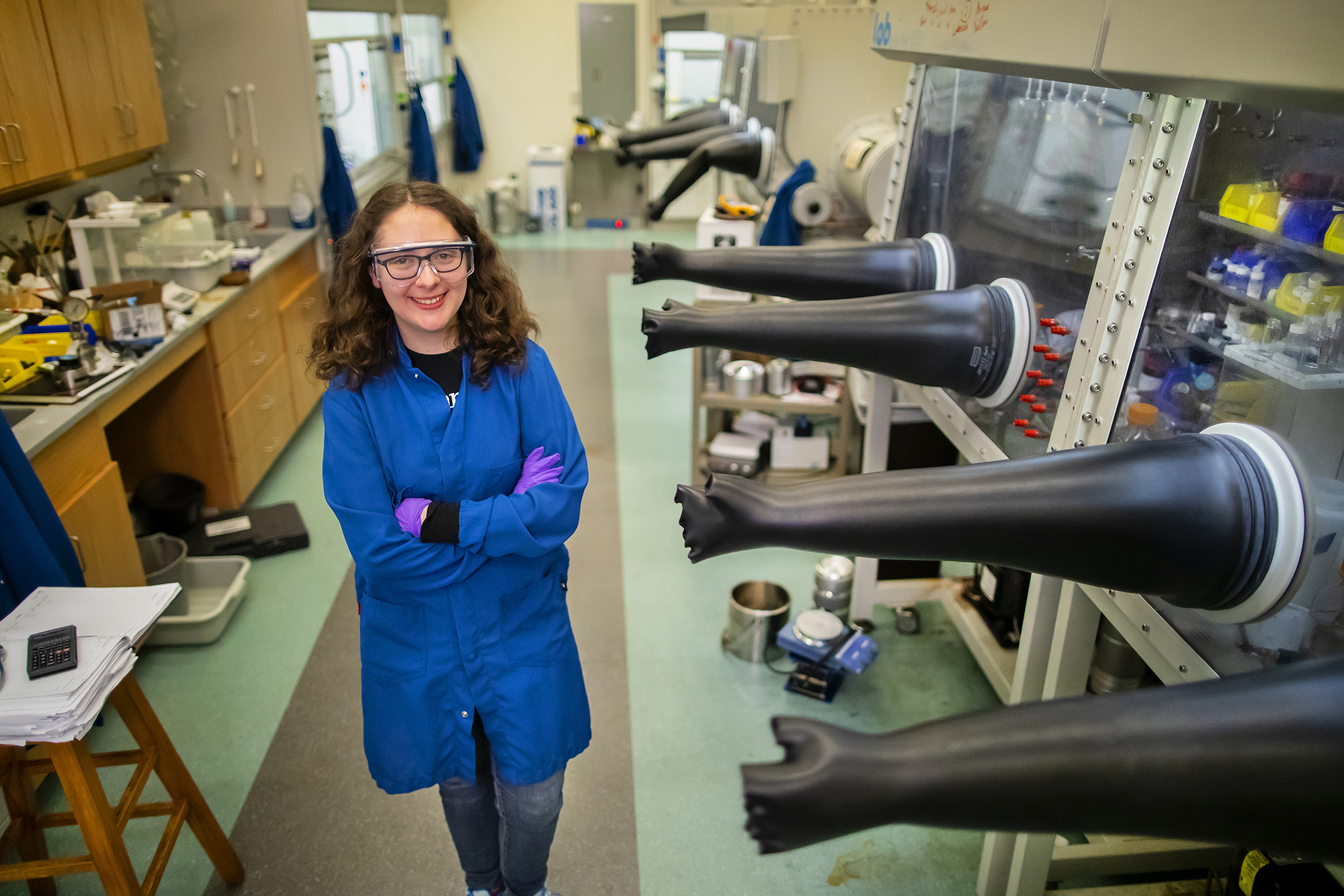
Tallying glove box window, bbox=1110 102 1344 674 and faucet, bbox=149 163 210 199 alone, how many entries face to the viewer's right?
1

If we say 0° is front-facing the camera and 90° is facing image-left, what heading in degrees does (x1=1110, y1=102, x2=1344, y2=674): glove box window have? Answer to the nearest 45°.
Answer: approximately 45°

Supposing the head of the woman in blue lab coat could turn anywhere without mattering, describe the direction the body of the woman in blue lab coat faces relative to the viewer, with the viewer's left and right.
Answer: facing the viewer

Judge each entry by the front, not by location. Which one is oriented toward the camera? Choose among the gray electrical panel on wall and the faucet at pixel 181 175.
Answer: the gray electrical panel on wall

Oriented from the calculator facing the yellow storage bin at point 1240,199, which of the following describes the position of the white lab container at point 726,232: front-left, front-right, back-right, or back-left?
front-left

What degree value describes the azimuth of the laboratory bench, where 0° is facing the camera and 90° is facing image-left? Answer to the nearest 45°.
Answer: approximately 315°

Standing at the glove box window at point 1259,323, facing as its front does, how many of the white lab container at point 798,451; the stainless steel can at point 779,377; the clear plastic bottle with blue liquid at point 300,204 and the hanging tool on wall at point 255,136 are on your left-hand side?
0

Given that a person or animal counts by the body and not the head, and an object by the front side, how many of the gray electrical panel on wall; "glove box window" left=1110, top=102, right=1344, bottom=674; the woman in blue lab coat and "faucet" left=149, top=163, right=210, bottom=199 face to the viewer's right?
1

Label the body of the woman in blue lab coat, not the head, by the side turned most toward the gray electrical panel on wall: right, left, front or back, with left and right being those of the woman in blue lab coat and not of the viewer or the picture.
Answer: back

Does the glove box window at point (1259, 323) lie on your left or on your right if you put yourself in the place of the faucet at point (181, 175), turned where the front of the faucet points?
on your right

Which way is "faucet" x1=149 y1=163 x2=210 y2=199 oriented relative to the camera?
to the viewer's right

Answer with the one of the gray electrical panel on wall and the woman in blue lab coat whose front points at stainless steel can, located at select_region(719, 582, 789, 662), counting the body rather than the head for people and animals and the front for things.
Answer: the gray electrical panel on wall

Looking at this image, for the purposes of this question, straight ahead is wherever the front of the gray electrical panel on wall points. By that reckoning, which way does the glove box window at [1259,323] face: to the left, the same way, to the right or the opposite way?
to the right

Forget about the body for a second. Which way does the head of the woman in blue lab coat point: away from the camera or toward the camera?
toward the camera

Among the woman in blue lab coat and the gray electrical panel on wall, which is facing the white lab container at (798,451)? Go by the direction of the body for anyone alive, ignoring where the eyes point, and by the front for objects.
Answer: the gray electrical panel on wall

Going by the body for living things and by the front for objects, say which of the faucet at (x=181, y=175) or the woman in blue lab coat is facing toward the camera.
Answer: the woman in blue lab coat

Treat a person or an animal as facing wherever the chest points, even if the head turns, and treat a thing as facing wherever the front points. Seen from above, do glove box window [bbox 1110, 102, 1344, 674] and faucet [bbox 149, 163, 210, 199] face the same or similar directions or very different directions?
very different directions
